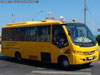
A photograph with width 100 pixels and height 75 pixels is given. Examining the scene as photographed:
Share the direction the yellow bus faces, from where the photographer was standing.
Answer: facing the viewer and to the right of the viewer
